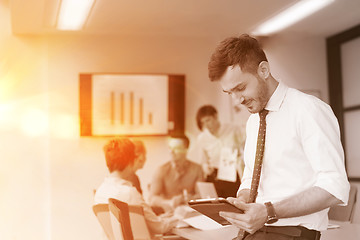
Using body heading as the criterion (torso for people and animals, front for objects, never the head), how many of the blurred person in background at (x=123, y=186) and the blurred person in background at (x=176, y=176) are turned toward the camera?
1

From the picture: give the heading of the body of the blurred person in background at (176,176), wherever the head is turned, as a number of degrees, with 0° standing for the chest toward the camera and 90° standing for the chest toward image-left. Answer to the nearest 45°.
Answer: approximately 0°

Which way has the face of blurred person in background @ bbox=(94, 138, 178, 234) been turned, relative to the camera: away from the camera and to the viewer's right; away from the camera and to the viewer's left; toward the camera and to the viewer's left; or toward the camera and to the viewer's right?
away from the camera and to the viewer's right

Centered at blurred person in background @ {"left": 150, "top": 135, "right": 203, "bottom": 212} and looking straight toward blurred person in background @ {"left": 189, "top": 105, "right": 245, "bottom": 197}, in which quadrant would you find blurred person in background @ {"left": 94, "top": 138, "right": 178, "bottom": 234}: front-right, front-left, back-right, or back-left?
back-right

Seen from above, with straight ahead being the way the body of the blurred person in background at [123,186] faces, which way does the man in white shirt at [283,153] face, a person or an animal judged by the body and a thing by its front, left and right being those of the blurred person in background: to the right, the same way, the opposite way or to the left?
the opposite way

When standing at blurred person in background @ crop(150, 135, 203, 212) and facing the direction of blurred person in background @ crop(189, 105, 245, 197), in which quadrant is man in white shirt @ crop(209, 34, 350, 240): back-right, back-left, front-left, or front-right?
back-right

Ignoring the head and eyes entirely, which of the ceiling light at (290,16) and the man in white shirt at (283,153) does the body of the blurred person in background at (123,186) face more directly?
the ceiling light

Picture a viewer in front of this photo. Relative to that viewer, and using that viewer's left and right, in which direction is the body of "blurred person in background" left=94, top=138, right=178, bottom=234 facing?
facing away from the viewer and to the right of the viewer

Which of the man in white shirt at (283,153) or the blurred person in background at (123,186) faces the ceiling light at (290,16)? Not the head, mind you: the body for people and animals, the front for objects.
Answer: the blurred person in background

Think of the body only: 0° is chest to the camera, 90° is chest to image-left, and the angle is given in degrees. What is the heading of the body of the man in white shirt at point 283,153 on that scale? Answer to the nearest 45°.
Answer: approximately 45°

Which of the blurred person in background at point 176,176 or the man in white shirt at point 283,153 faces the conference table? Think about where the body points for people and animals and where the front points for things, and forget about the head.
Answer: the blurred person in background
